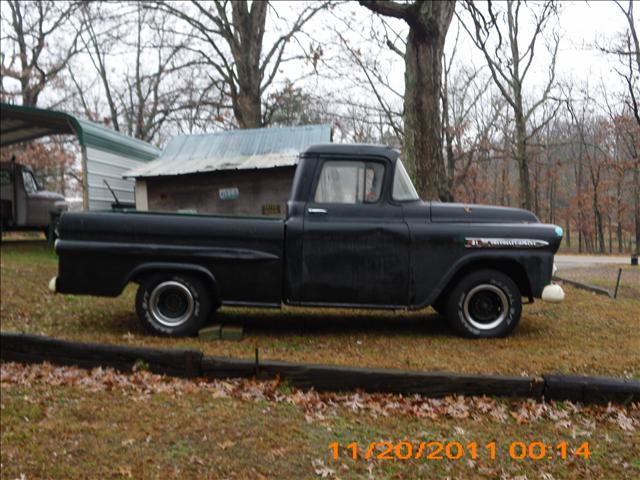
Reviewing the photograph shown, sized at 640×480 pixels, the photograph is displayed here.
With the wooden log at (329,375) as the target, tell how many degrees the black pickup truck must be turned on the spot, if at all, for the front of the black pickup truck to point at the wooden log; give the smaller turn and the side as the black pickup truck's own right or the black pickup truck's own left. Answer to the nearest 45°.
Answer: approximately 90° to the black pickup truck's own right

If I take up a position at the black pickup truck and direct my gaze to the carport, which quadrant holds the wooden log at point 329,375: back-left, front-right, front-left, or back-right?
back-left

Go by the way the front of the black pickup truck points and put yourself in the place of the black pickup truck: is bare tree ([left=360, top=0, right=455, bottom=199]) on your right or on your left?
on your left

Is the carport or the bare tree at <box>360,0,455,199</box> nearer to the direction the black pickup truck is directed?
the bare tree

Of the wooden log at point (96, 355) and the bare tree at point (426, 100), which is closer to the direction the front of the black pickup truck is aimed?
the bare tree

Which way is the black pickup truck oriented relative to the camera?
to the viewer's right

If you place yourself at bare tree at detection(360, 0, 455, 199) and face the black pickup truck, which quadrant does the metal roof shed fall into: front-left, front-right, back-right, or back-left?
back-right

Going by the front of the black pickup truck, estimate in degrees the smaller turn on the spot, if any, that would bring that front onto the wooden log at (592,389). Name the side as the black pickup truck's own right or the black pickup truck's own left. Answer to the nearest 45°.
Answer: approximately 45° to the black pickup truck's own right

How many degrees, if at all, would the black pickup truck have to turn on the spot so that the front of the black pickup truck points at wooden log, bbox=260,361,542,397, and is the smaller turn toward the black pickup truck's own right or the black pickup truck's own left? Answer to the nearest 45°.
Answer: approximately 90° to the black pickup truck's own right

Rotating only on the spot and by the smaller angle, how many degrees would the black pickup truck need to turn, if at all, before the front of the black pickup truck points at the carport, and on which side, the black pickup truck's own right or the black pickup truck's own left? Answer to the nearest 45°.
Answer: approximately 135° to the black pickup truck's own left
